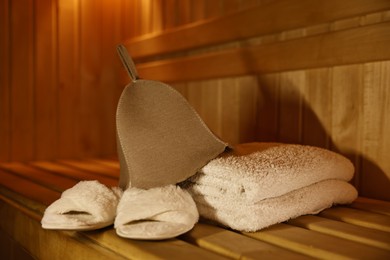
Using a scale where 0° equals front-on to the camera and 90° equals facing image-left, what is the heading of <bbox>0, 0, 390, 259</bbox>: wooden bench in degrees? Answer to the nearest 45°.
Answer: approximately 45°
